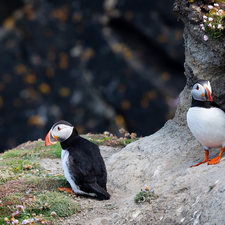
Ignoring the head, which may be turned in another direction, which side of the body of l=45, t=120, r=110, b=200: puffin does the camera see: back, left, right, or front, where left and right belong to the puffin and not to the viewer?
left

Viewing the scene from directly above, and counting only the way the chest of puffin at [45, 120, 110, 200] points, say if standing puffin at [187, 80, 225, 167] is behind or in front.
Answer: behind
